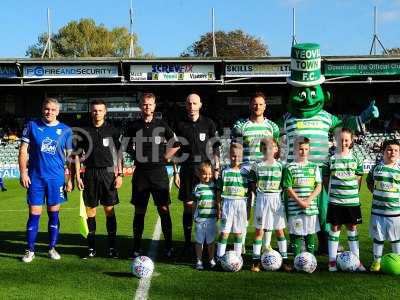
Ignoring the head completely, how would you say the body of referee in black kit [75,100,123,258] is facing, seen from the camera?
toward the camera

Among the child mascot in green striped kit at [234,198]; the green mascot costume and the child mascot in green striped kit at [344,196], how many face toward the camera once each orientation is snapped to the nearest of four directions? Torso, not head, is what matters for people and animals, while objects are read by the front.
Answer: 3

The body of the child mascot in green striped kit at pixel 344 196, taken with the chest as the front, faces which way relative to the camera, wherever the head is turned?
toward the camera

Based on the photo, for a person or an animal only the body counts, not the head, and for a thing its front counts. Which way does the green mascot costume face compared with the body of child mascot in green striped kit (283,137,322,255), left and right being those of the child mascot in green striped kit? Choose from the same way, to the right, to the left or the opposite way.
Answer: the same way

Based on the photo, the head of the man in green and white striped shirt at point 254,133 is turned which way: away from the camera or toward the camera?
toward the camera

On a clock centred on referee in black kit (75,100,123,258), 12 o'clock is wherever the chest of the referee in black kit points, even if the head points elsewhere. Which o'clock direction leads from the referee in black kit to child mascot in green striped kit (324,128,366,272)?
The child mascot in green striped kit is roughly at 10 o'clock from the referee in black kit.

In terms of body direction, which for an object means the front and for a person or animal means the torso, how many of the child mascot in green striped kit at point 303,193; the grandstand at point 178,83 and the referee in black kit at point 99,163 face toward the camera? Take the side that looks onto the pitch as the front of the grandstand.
3

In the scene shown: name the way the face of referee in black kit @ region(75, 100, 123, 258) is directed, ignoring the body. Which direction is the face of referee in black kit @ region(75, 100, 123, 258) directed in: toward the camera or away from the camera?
toward the camera

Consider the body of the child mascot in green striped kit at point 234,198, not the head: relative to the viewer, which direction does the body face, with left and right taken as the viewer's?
facing the viewer

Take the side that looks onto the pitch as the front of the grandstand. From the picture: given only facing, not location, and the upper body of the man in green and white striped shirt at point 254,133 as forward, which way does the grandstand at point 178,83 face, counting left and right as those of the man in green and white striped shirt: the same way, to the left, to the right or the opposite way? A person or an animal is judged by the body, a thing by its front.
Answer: the same way

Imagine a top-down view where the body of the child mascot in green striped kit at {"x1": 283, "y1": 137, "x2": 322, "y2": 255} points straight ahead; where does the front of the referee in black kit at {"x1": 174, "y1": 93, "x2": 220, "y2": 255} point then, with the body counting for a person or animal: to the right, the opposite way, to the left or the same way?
the same way

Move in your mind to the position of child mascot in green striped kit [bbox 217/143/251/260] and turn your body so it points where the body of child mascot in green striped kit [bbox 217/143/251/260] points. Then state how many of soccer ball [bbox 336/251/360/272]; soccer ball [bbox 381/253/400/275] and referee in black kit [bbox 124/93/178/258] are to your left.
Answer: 2

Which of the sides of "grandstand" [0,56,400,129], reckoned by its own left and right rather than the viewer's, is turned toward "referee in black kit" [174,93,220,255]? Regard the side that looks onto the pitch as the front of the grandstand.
front

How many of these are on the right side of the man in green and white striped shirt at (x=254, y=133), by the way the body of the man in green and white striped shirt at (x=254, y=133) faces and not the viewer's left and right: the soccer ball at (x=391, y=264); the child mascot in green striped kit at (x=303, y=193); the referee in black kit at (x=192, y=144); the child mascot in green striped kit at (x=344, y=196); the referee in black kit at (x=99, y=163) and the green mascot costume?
2

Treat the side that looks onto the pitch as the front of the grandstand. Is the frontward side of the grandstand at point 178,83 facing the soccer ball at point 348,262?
yes

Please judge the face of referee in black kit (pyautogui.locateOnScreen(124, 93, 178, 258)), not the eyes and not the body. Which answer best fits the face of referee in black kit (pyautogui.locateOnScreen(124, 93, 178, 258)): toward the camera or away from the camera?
toward the camera
